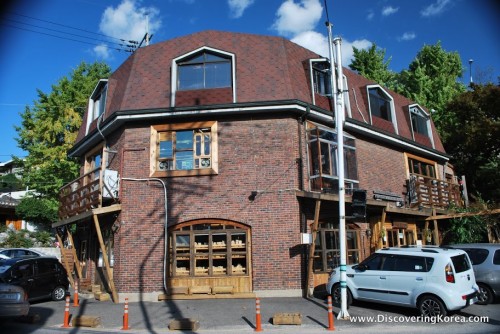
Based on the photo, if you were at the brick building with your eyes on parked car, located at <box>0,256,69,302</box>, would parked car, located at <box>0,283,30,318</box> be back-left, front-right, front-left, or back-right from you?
front-left

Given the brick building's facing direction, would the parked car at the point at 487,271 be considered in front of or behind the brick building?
in front

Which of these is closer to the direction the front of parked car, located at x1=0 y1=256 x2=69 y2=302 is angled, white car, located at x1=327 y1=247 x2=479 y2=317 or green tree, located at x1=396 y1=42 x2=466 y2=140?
the white car

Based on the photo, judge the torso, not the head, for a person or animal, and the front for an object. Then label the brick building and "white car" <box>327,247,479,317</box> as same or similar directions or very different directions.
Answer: very different directions
